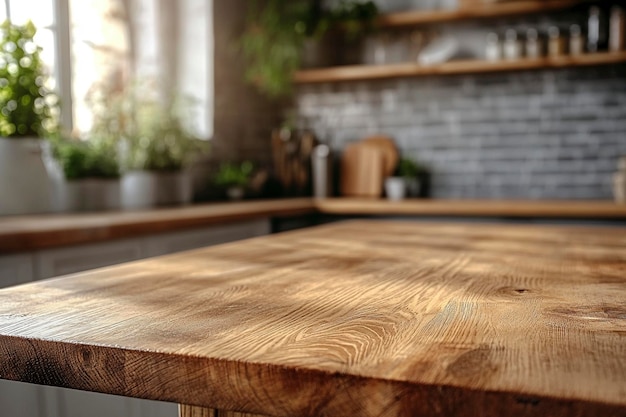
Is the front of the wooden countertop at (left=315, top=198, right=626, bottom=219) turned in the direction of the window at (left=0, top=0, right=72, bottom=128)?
no

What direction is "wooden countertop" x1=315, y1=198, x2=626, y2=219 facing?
toward the camera

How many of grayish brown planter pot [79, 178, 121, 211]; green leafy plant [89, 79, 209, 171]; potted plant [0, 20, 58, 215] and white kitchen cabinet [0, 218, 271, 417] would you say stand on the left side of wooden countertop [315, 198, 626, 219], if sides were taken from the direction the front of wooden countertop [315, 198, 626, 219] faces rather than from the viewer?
0

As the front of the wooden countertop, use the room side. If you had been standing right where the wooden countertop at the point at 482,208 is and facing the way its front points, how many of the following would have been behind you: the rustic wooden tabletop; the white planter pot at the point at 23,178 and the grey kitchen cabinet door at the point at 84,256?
0

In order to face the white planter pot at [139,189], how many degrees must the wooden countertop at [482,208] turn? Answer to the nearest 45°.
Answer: approximately 90° to its right

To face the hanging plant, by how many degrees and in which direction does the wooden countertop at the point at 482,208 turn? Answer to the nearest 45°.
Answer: approximately 135° to its right

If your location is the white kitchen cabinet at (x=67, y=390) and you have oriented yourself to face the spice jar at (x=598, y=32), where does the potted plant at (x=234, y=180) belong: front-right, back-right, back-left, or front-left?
front-left

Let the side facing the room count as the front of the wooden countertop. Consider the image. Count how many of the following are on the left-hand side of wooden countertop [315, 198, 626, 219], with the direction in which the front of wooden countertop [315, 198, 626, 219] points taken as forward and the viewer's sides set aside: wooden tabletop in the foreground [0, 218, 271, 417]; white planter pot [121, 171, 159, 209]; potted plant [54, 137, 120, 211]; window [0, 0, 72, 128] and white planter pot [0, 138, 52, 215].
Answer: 0

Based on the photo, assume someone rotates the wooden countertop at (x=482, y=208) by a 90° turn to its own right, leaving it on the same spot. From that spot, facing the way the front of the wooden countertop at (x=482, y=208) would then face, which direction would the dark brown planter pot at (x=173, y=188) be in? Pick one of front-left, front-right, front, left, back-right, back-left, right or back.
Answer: front

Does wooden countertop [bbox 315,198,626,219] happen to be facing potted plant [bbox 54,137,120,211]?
no

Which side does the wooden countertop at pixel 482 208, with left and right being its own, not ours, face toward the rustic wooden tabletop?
front

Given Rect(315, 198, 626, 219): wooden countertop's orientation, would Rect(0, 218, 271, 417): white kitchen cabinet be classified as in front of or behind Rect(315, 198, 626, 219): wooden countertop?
in front

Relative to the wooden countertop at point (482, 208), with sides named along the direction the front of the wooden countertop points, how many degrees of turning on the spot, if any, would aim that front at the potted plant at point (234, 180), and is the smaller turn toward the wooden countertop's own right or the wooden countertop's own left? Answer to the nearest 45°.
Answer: approximately 90° to the wooden countertop's own right

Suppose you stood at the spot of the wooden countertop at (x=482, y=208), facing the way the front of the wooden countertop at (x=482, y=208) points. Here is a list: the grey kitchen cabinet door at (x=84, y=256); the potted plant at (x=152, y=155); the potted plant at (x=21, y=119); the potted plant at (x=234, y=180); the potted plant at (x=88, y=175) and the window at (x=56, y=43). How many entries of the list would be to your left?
0

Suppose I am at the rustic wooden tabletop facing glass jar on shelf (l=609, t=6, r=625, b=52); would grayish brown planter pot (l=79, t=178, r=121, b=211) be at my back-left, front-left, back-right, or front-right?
front-left

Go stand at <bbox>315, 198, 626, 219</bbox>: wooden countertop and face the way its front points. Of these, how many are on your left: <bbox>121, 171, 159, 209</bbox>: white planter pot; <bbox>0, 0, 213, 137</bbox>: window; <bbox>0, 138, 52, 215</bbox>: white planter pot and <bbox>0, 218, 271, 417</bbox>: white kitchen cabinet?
0

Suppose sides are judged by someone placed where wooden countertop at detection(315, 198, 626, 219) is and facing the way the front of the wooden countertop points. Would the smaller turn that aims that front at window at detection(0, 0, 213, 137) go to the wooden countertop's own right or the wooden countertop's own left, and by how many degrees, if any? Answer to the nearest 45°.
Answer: approximately 90° to the wooden countertop's own right

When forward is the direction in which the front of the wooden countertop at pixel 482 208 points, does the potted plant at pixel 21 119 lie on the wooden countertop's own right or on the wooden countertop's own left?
on the wooden countertop's own right

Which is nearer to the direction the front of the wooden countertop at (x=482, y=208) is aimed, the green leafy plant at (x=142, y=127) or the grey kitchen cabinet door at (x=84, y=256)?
the grey kitchen cabinet door
